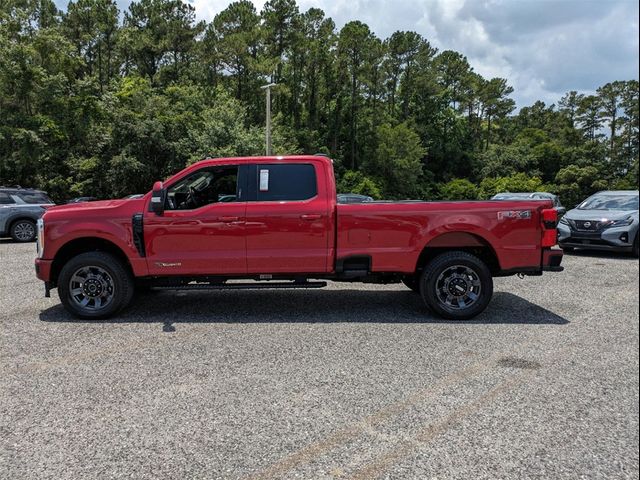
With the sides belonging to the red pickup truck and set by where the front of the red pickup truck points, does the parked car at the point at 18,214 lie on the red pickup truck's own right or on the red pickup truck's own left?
on the red pickup truck's own right

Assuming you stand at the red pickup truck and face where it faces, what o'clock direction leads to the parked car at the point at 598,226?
The parked car is roughly at 5 o'clock from the red pickup truck.

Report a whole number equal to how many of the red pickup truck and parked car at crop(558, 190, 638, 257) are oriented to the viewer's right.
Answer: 0

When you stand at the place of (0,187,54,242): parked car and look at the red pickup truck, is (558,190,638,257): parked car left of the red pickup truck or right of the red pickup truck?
left

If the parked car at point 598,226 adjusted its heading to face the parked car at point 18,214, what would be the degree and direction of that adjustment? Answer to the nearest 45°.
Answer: approximately 45° to its right

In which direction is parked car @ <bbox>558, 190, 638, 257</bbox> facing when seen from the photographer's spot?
facing the viewer and to the left of the viewer

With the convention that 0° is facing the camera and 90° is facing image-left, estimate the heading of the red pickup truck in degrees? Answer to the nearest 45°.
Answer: approximately 90°
